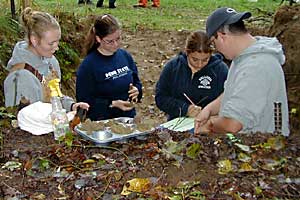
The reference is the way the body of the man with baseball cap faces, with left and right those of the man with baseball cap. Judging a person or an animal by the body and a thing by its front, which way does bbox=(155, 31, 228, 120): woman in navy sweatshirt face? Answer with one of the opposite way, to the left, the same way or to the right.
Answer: to the left

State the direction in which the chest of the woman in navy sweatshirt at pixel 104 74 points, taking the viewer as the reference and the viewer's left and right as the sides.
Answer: facing the viewer and to the right of the viewer

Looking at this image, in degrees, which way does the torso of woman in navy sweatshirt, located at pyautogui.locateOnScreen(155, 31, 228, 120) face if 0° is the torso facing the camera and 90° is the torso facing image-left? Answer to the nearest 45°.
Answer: approximately 0°

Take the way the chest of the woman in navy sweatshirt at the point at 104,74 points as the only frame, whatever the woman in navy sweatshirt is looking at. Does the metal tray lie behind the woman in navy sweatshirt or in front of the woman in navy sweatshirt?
in front

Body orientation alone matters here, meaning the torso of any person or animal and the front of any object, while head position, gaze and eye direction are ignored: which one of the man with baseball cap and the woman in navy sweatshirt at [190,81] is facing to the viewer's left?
the man with baseball cap

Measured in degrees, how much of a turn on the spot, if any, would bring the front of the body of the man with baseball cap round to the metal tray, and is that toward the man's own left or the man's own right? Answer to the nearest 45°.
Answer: approximately 45° to the man's own left

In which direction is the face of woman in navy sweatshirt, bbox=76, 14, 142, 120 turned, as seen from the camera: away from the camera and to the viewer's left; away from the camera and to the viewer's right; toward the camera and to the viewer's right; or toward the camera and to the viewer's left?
toward the camera and to the viewer's right

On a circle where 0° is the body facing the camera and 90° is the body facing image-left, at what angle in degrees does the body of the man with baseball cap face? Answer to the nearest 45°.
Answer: approximately 90°

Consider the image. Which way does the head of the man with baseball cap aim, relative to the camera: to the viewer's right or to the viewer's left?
to the viewer's left

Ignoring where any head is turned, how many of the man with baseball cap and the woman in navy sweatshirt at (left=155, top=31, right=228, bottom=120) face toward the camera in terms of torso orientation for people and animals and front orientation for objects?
1

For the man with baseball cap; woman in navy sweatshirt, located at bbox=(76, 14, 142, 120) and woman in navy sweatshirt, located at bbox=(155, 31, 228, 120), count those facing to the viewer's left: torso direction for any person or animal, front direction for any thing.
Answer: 1
